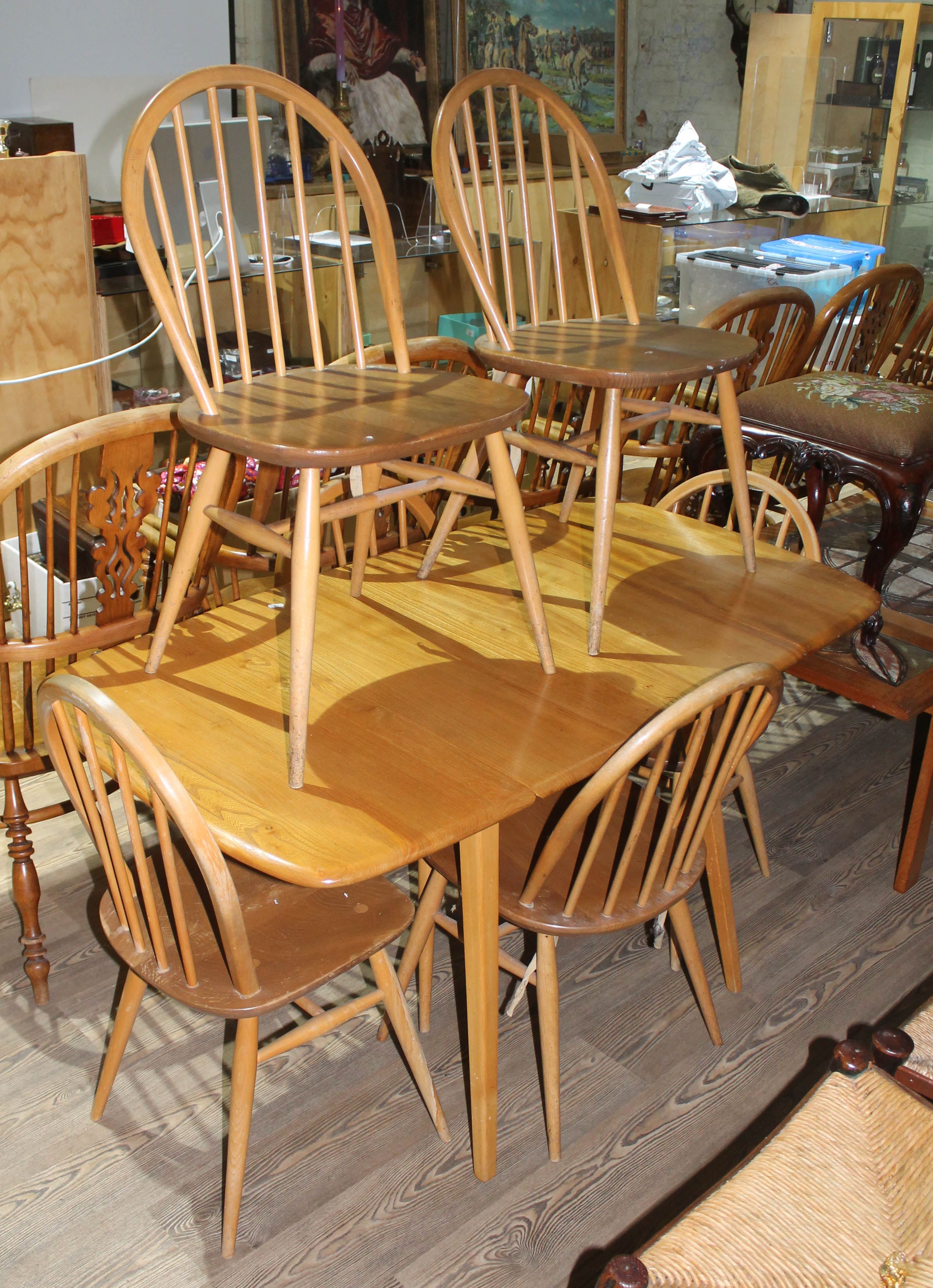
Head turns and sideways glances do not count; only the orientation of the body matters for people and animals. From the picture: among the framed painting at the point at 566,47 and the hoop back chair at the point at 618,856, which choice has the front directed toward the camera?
the framed painting

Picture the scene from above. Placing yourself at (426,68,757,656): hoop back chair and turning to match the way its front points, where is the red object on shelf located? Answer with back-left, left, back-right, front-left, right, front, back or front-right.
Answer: back

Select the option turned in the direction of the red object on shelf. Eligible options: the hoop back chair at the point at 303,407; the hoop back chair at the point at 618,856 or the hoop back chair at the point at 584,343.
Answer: the hoop back chair at the point at 618,856

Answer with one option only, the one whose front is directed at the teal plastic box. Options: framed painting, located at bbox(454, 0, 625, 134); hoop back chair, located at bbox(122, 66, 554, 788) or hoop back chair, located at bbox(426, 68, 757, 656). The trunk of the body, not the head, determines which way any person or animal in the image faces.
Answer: the framed painting

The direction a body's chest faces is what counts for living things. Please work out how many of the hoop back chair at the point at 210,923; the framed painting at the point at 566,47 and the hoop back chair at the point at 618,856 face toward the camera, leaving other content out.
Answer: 1

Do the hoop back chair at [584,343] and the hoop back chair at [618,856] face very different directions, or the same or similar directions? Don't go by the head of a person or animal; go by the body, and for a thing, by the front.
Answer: very different directions

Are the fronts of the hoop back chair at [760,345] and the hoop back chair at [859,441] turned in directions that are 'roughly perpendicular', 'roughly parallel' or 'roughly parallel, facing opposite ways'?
roughly parallel

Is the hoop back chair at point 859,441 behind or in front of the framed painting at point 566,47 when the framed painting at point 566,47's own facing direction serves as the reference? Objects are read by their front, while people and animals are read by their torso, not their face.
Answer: in front

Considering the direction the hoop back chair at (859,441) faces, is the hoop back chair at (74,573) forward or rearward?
forward

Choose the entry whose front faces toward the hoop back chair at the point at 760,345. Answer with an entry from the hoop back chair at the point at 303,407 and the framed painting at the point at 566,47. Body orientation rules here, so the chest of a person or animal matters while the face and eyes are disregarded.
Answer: the framed painting

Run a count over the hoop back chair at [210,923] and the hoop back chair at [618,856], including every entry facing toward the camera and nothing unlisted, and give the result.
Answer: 0

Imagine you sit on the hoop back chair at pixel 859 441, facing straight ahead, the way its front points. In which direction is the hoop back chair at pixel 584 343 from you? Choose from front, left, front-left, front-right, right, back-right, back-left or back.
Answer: front

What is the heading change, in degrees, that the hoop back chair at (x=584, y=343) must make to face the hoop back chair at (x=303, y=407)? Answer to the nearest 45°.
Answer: approximately 90° to its right

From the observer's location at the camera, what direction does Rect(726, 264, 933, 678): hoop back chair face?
facing the viewer and to the left of the viewer

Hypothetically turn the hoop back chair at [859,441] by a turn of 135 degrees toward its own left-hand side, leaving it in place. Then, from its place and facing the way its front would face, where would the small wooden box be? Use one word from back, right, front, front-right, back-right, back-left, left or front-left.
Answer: back

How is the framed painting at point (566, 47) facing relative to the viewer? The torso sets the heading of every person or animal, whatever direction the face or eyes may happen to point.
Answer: toward the camera

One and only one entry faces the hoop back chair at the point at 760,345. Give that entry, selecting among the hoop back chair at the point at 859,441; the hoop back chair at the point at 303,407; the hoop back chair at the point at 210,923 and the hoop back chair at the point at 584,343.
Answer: the hoop back chair at the point at 210,923

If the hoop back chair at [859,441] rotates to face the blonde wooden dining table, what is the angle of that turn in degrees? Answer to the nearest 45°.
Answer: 0° — it already faces it

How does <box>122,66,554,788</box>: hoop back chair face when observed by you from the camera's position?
facing the viewer and to the right of the viewer

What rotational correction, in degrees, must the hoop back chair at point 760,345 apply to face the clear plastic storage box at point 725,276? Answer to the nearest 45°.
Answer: approximately 135° to its right

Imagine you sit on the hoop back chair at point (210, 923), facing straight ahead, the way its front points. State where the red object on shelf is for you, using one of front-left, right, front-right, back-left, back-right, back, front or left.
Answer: front-left
